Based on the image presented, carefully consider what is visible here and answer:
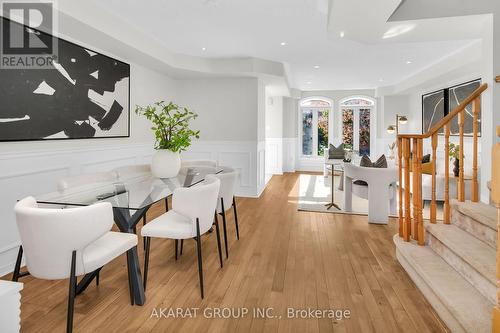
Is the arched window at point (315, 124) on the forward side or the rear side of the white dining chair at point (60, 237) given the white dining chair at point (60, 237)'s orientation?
on the forward side

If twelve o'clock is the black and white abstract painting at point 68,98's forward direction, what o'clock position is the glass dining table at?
The glass dining table is roughly at 1 o'clock from the black and white abstract painting.

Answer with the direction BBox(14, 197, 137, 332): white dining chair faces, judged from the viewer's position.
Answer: facing away from the viewer and to the right of the viewer

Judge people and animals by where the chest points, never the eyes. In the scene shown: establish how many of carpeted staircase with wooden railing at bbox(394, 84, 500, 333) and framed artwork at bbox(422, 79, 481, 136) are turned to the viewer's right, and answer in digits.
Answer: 0

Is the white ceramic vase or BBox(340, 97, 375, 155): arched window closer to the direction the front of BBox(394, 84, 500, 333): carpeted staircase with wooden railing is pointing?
the white ceramic vase

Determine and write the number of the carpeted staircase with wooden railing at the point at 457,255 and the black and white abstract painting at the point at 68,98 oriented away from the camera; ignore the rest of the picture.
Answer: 0

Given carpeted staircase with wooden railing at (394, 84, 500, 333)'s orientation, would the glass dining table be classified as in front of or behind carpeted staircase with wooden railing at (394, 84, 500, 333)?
in front

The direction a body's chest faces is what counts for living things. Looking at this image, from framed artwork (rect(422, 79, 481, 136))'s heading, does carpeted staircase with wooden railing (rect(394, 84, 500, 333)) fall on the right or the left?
on its left

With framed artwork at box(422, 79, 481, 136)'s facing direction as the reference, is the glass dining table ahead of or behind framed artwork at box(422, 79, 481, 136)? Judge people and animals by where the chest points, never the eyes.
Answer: ahead

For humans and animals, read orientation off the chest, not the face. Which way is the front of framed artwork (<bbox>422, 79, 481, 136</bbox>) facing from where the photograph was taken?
facing the viewer and to the left of the viewer

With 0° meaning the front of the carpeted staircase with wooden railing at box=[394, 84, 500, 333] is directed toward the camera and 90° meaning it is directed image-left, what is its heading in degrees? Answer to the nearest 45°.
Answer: approximately 45°

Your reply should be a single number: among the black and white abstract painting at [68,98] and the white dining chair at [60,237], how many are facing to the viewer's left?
0
